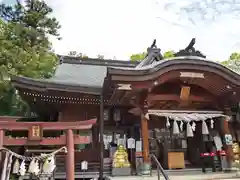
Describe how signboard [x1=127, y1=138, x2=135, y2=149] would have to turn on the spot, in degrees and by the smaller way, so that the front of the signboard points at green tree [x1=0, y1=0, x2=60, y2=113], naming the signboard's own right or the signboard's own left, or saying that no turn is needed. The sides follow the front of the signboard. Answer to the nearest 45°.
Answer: approximately 135° to the signboard's own right

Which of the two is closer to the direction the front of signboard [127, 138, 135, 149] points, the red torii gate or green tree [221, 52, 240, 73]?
the red torii gate

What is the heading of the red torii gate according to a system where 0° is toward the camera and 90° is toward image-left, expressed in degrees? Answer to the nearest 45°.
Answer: approximately 0°

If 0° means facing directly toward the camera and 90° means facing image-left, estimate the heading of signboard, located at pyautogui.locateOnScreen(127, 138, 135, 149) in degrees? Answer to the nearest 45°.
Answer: approximately 0°

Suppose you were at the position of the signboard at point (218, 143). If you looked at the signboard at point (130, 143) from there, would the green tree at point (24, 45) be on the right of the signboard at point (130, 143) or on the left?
right

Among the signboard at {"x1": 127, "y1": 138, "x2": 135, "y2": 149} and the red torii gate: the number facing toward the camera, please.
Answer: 2

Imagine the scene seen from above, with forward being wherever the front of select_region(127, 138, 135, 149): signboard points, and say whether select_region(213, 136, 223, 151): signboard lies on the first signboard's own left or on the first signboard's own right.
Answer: on the first signboard's own left

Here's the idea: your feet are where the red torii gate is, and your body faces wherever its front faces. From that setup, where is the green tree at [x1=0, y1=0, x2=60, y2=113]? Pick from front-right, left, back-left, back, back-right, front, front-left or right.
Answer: back
